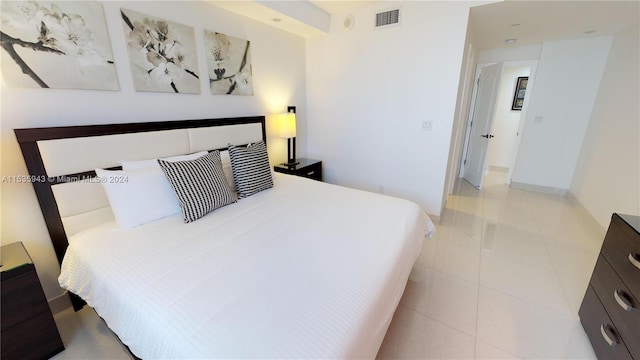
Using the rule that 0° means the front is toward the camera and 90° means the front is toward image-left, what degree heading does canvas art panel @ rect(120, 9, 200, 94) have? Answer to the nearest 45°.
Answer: approximately 315°

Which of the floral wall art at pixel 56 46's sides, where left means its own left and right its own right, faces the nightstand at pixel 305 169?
left

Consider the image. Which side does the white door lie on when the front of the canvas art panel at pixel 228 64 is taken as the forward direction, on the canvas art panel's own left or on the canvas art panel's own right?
on the canvas art panel's own left

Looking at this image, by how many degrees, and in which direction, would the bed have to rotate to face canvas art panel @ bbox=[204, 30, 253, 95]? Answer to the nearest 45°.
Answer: approximately 135° to its left

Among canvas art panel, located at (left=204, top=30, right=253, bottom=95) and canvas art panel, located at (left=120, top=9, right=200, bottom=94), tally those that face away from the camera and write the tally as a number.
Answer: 0

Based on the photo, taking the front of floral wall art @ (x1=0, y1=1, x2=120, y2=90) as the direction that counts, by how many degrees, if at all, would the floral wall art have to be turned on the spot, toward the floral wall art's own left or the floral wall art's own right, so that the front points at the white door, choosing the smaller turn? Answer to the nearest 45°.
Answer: approximately 90° to the floral wall art's own left

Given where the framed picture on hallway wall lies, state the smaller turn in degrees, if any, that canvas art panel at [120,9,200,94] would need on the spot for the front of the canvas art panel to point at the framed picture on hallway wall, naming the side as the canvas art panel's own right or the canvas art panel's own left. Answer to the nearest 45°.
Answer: approximately 45° to the canvas art panel's own left

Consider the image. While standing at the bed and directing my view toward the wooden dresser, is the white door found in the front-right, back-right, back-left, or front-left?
front-left

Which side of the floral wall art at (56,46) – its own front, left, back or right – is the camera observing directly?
front

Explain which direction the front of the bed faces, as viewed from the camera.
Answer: facing the viewer and to the right of the viewer

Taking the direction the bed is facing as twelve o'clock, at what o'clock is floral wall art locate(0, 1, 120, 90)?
The floral wall art is roughly at 6 o'clock from the bed.

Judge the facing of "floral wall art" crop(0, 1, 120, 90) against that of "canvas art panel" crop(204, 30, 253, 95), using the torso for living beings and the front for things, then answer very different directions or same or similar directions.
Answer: same or similar directions

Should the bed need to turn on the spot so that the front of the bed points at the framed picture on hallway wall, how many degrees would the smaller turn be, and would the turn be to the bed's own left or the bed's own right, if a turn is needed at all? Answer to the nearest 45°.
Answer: approximately 45° to the bed's own left

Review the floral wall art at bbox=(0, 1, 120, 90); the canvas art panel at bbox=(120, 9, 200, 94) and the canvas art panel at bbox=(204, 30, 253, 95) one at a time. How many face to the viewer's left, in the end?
0

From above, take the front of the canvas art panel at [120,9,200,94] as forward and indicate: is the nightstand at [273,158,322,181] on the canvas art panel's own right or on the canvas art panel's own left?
on the canvas art panel's own left

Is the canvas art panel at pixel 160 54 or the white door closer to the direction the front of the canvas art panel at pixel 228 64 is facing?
the white door
